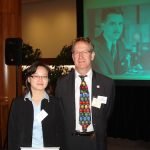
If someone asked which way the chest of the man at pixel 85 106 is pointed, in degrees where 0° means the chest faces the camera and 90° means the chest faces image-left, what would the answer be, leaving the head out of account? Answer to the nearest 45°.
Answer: approximately 0°

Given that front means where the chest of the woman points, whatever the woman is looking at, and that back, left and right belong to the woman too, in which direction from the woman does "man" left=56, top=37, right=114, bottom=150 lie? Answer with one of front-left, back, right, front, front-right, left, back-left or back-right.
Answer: back-left

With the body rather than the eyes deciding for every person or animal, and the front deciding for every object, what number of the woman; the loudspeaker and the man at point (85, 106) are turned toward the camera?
3

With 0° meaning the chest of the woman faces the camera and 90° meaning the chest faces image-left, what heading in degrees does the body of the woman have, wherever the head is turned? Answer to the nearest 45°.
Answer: approximately 0°

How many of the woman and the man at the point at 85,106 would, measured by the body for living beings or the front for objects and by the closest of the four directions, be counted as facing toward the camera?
2
